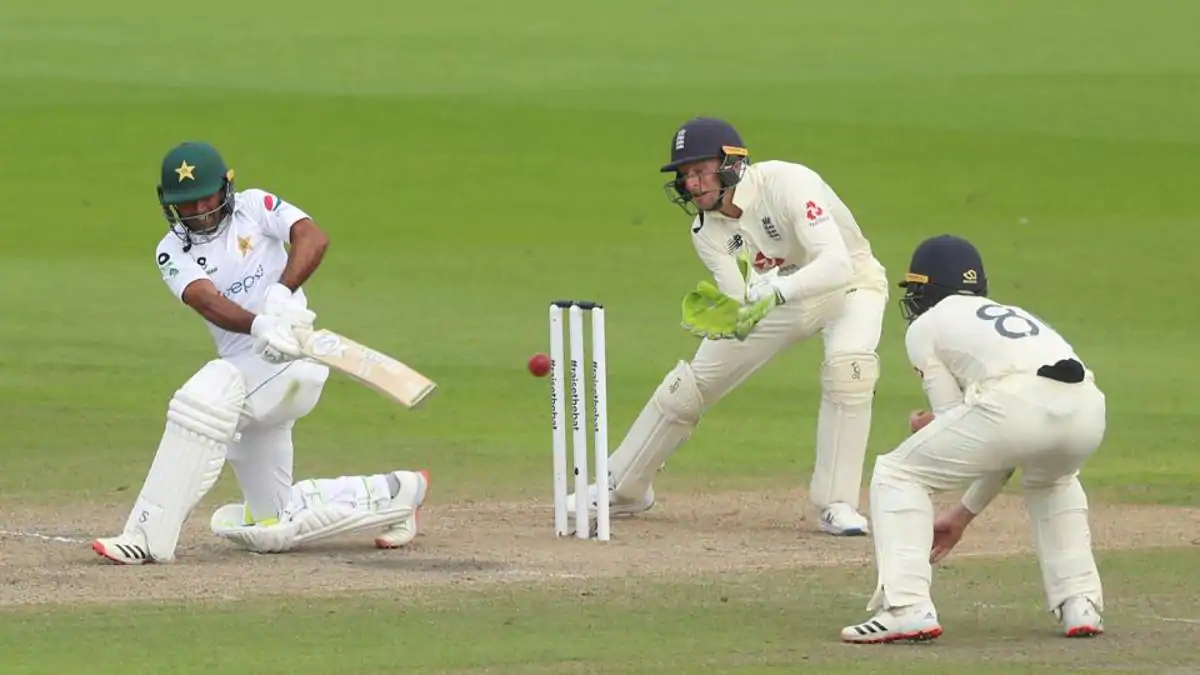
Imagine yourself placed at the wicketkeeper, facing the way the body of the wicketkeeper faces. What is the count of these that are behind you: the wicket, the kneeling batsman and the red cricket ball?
0

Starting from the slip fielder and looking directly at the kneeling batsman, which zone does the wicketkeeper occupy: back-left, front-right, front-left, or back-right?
front-right

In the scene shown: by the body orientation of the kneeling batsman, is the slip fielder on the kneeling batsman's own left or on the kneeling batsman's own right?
on the kneeling batsman's own left

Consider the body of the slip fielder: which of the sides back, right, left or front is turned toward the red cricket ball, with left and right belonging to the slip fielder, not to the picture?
front

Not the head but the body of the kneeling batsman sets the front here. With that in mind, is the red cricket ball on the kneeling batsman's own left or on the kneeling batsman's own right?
on the kneeling batsman's own left

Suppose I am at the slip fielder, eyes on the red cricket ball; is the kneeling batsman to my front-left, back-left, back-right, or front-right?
front-left

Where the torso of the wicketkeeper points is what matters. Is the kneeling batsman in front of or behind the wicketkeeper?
in front

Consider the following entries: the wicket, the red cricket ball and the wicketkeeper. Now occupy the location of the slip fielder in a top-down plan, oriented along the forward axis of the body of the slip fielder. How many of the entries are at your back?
0

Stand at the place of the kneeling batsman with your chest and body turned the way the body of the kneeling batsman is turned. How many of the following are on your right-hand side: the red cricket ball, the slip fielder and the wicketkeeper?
0

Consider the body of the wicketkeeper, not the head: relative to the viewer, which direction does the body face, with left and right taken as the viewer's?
facing the viewer and to the left of the viewer

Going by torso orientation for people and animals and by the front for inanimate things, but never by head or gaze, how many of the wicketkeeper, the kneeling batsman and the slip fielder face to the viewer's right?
0

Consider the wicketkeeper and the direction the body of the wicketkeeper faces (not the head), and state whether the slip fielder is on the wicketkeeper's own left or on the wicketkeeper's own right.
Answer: on the wicketkeeper's own left

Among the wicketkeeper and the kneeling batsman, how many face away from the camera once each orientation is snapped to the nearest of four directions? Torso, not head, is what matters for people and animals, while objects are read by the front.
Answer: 0

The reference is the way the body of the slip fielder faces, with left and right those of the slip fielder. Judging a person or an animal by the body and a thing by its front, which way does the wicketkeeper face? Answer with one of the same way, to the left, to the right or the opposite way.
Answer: to the left

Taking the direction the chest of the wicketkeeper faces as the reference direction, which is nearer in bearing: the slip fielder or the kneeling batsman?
the kneeling batsman

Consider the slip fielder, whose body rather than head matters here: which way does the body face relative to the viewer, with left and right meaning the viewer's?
facing away from the viewer and to the left of the viewer

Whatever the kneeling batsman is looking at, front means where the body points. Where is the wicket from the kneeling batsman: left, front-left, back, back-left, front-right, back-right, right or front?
back-left

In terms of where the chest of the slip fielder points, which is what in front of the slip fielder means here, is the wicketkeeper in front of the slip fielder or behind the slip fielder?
in front
